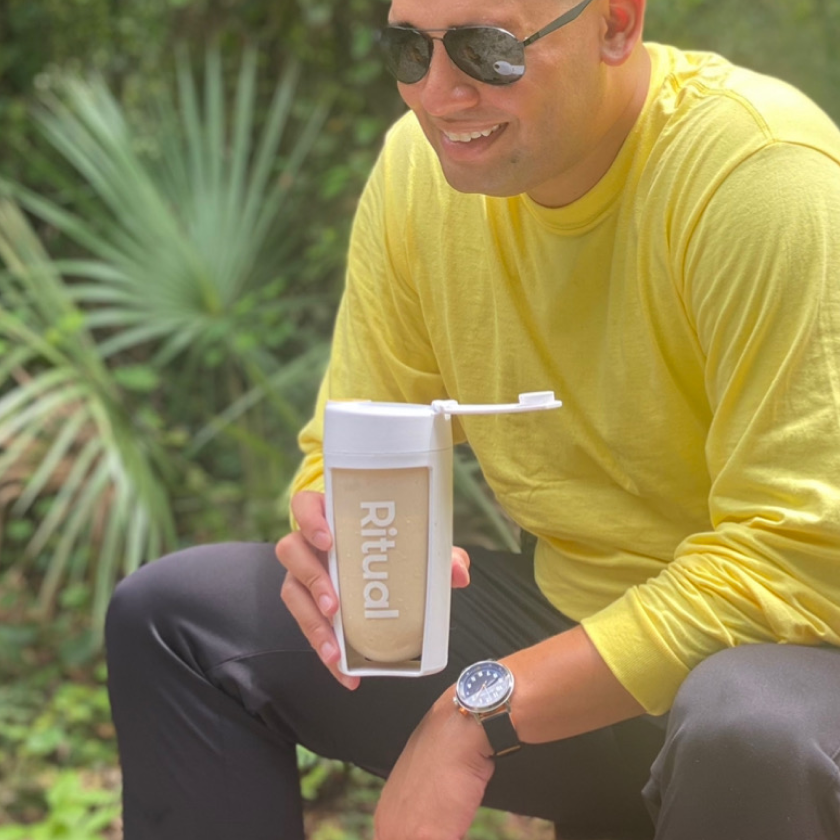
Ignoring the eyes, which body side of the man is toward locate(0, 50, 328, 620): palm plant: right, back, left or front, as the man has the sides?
right

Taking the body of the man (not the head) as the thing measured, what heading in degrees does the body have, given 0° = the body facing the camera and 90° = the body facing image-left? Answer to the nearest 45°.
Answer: approximately 45°
